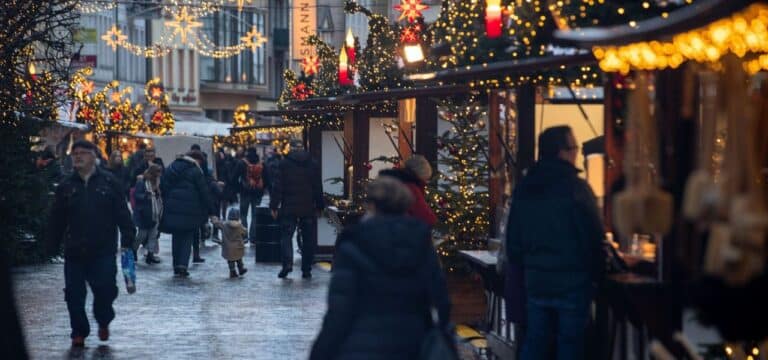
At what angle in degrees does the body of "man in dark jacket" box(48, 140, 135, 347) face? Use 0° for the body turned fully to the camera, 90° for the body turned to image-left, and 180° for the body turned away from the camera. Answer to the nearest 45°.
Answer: approximately 0°

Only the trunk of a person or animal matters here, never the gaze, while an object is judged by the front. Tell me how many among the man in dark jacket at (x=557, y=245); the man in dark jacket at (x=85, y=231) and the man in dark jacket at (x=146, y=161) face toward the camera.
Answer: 2

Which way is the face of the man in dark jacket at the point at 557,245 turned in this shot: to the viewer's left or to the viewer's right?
to the viewer's right

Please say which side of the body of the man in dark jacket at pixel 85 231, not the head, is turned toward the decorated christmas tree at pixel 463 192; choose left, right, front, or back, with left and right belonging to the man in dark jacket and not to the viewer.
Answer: left

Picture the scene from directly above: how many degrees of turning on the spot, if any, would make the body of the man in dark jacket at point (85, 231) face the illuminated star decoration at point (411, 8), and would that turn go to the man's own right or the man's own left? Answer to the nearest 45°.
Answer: approximately 135° to the man's own left

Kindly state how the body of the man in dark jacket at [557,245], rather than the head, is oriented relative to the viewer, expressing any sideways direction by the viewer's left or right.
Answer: facing away from the viewer and to the right of the viewer
